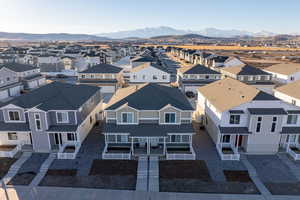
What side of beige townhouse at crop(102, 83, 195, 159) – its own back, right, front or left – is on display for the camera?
front

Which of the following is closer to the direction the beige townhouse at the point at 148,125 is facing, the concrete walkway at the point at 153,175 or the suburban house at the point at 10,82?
the concrete walkway

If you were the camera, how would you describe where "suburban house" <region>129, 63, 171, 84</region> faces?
facing the viewer

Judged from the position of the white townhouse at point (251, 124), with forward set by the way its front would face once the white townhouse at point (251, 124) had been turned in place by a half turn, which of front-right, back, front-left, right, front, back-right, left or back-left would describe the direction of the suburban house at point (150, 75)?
front

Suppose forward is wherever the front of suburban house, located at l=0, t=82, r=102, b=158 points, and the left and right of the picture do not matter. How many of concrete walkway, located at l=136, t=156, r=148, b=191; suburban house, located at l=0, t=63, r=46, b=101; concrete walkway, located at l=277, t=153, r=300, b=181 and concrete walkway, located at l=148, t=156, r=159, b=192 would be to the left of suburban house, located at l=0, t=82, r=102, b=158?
3

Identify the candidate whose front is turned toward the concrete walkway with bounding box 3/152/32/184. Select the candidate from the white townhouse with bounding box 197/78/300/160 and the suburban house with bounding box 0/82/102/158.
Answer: the suburban house

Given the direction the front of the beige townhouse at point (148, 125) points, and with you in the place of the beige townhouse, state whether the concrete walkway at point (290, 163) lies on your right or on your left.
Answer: on your left

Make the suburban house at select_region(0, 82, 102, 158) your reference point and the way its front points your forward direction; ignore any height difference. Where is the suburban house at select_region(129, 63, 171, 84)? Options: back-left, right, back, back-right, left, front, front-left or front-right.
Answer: back

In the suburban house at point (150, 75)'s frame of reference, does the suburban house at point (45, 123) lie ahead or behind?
ahead

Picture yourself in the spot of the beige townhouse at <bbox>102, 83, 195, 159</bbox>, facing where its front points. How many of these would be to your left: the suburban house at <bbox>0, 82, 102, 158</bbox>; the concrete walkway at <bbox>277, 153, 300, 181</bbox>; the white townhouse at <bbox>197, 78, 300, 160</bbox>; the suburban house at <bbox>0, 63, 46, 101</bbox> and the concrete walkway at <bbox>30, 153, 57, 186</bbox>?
2

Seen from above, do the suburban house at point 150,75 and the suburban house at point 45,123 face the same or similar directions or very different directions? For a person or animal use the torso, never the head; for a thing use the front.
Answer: same or similar directions

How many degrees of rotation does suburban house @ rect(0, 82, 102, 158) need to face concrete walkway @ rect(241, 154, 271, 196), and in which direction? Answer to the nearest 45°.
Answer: approximately 90° to its left

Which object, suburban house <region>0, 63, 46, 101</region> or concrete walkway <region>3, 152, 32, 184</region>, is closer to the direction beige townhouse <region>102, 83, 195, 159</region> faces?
the concrete walkway

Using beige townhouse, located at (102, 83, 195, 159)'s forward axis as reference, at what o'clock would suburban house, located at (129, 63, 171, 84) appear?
The suburban house is roughly at 6 o'clock from the beige townhouse.

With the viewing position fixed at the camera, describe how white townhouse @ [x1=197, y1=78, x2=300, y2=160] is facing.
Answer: facing the viewer and to the right of the viewer

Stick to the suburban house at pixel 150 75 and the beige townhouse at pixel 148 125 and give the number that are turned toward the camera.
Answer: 2

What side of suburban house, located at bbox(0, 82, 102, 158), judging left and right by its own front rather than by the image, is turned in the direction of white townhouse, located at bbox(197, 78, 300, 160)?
left

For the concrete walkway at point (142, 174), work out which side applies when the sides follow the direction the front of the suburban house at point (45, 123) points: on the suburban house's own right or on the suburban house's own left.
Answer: on the suburban house's own left

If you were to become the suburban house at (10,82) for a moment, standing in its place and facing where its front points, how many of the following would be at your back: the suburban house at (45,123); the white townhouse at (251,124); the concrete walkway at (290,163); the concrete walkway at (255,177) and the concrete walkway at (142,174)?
0

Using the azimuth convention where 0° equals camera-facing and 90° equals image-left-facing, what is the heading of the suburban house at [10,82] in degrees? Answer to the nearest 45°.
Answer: approximately 315°
